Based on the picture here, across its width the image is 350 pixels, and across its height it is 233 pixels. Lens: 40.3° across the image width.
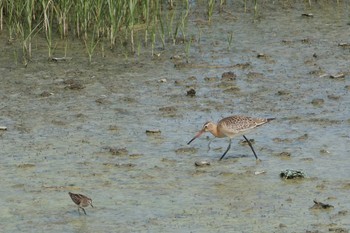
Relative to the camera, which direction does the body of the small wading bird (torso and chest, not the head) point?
to the viewer's right

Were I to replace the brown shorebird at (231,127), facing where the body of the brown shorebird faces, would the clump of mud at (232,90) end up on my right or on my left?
on my right

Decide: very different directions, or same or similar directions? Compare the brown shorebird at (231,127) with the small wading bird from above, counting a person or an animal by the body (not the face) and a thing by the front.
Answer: very different directions

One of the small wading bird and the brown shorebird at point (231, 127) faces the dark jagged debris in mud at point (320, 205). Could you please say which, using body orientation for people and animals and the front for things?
the small wading bird

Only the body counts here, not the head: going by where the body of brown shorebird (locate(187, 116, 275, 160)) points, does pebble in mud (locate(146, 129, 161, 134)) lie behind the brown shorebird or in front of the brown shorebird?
in front

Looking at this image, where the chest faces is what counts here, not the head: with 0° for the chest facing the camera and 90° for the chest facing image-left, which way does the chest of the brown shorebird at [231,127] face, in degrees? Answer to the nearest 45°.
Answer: approximately 90°

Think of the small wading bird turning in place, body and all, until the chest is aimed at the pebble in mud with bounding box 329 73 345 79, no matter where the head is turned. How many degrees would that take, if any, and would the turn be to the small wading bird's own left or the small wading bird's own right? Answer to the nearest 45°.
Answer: approximately 45° to the small wading bird's own left

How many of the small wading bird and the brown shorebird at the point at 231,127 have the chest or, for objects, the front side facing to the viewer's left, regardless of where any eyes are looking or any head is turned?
1

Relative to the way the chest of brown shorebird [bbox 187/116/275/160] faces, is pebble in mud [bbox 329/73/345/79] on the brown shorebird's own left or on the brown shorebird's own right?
on the brown shorebird's own right

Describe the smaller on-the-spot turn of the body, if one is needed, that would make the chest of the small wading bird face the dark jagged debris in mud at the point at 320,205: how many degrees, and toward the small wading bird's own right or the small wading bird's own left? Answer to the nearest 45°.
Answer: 0° — it already faces it

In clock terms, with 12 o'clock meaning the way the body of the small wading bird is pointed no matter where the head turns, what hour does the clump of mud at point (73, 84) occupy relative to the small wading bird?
The clump of mud is roughly at 9 o'clock from the small wading bird.
